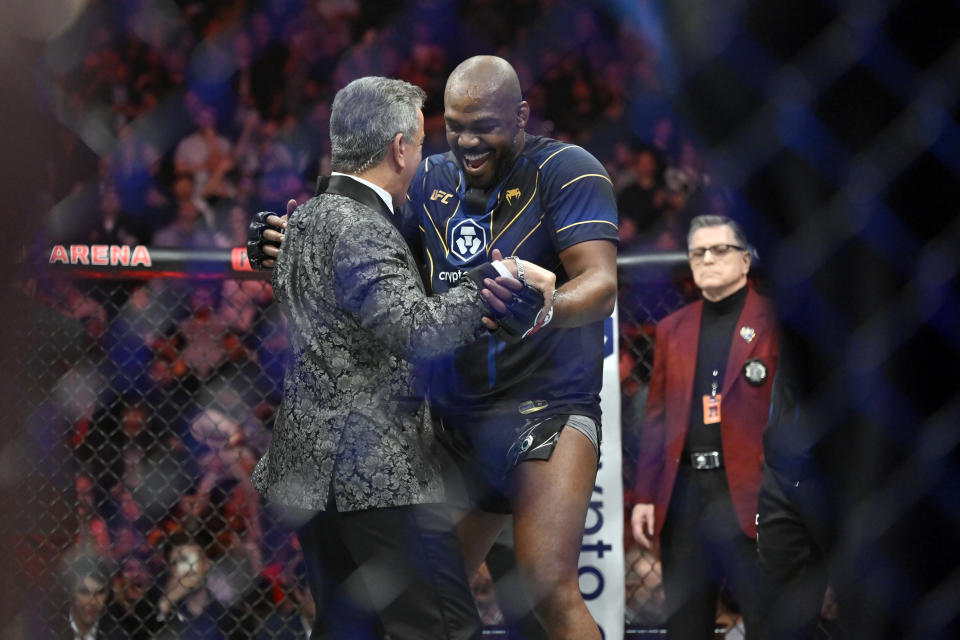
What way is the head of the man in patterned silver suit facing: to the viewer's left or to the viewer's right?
to the viewer's right

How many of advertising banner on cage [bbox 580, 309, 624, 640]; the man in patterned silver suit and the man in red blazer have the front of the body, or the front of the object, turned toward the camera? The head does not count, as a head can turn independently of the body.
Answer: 2

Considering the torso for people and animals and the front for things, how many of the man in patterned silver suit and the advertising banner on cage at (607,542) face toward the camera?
1

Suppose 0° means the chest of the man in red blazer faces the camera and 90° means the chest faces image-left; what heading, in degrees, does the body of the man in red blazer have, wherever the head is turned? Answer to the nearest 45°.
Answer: approximately 0°

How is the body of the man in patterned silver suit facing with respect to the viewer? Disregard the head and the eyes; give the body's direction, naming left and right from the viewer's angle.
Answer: facing away from the viewer and to the right of the viewer
